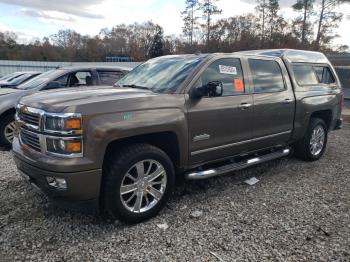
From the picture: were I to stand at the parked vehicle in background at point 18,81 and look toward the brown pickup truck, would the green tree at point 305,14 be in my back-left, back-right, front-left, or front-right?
back-left

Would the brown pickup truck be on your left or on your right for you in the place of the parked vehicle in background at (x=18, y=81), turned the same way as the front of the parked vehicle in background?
on your left

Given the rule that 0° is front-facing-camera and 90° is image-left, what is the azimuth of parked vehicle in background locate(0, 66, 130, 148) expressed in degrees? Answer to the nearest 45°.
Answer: approximately 45°

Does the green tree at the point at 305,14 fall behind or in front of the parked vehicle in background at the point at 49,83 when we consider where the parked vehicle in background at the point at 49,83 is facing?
behind

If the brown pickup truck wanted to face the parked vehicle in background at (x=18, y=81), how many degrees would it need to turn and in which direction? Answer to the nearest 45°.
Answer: approximately 90° to its right

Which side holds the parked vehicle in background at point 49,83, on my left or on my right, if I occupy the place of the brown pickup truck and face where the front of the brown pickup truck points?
on my right

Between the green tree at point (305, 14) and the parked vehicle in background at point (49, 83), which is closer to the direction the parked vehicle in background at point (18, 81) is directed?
the parked vehicle in background
